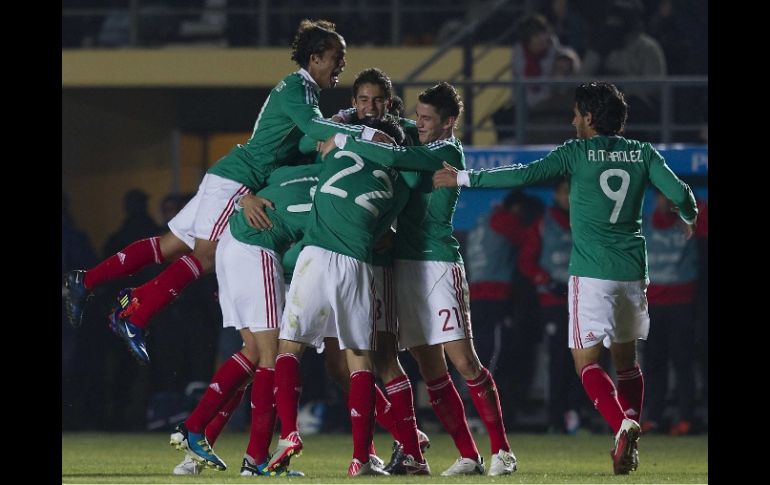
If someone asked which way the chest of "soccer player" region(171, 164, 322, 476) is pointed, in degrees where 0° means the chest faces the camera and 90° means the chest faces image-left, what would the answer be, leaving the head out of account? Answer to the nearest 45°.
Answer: approximately 225°

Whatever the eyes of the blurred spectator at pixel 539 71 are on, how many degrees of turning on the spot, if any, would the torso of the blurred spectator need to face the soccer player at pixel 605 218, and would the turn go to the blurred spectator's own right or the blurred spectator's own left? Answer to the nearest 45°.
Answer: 0° — they already face them

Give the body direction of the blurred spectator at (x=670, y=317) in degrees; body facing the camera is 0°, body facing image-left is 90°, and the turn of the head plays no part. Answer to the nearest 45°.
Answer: approximately 0°

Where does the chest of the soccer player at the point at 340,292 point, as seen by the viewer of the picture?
away from the camera

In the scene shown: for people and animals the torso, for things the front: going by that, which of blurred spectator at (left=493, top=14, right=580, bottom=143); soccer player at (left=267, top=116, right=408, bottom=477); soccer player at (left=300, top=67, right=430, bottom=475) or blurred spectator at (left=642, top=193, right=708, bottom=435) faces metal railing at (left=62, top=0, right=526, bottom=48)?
soccer player at (left=267, top=116, right=408, bottom=477)

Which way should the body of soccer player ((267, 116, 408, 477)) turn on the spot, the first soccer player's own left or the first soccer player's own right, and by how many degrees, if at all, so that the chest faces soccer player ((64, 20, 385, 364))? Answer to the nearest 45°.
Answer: approximately 45° to the first soccer player's own left

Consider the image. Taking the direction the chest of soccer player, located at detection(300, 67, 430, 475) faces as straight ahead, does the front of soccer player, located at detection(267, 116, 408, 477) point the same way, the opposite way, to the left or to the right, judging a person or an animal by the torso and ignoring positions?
the opposite way

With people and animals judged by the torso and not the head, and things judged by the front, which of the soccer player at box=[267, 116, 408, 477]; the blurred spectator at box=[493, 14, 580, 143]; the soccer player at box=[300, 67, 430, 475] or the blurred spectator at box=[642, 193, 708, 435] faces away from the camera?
the soccer player at box=[267, 116, 408, 477]

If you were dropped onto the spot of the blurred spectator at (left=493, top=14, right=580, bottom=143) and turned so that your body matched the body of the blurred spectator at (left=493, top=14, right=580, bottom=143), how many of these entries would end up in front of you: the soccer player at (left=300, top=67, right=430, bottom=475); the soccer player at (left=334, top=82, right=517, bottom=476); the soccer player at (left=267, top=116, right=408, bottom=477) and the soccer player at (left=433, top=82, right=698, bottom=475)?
4

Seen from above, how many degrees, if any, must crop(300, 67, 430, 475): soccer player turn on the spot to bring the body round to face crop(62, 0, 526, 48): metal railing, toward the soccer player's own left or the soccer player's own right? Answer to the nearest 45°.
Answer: approximately 180°

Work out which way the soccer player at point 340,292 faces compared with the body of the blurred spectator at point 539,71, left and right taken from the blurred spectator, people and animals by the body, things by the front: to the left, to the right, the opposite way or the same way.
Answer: the opposite way
